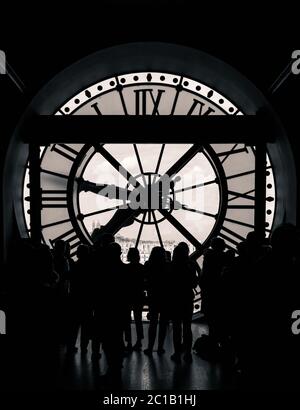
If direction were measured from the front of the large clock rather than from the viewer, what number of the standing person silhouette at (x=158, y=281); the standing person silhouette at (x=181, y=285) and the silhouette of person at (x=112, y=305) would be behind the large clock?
3

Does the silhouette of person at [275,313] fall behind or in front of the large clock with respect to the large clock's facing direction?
behind

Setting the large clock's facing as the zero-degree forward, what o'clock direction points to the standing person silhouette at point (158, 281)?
The standing person silhouette is roughly at 6 o'clock from the large clock.

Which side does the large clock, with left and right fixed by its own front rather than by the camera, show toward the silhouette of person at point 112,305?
back

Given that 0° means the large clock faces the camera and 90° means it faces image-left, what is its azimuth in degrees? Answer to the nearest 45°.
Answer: approximately 180°

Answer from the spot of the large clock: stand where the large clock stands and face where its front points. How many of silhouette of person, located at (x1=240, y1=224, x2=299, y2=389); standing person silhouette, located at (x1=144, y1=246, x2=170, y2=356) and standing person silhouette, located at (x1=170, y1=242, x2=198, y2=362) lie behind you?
3

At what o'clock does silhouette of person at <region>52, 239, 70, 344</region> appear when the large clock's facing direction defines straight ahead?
The silhouette of person is roughly at 7 o'clock from the large clock.

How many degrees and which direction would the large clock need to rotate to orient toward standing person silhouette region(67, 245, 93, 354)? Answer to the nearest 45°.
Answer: approximately 180°

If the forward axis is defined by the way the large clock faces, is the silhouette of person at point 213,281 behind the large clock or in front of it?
behind

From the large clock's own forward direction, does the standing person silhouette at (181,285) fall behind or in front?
behind
